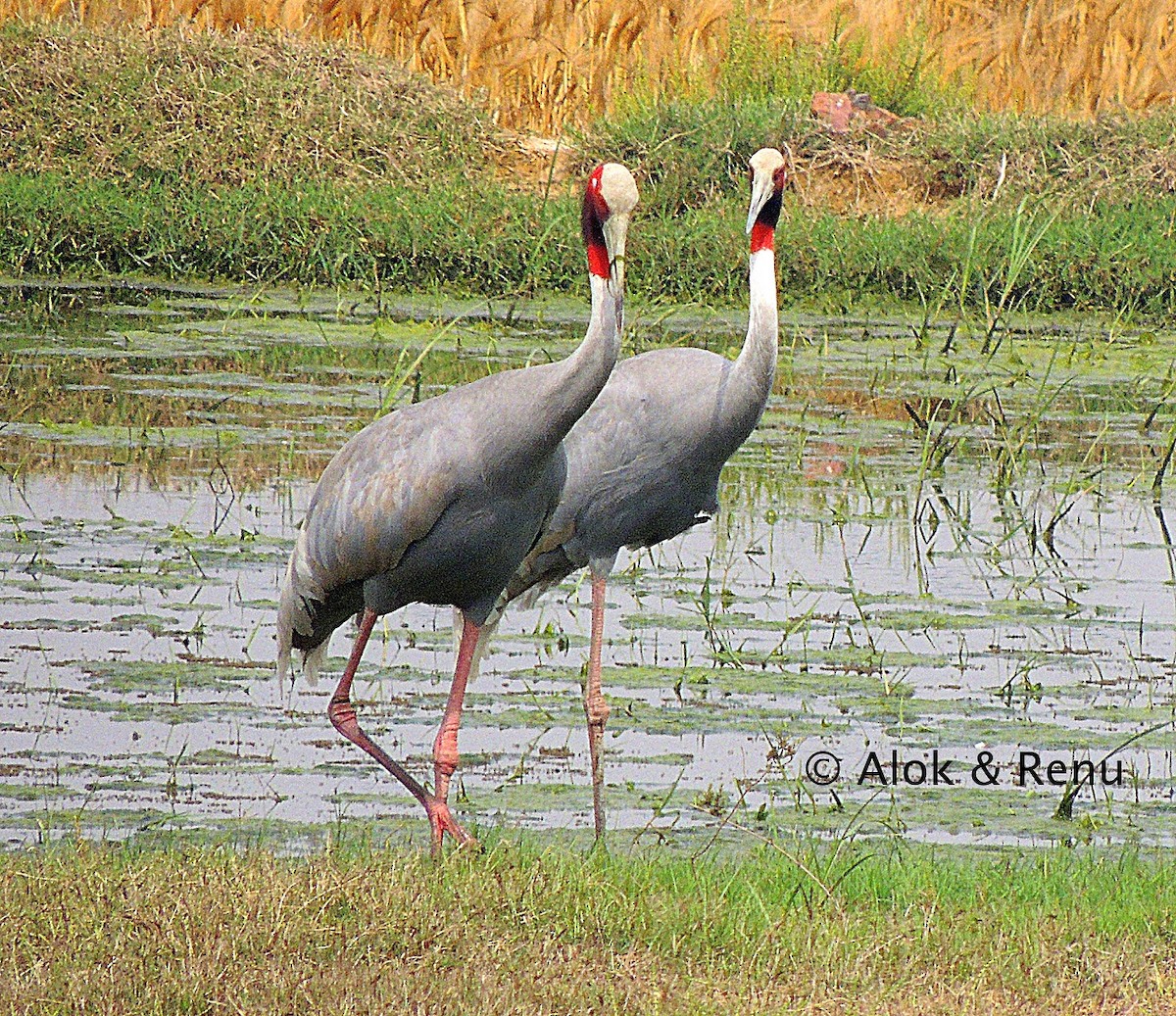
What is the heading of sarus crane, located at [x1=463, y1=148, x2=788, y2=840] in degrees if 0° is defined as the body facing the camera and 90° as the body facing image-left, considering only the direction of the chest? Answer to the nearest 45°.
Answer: approximately 270°

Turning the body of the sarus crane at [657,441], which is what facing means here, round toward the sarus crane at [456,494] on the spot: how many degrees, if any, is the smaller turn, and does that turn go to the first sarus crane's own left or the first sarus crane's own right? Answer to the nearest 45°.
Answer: approximately 135° to the first sarus crane's own right
